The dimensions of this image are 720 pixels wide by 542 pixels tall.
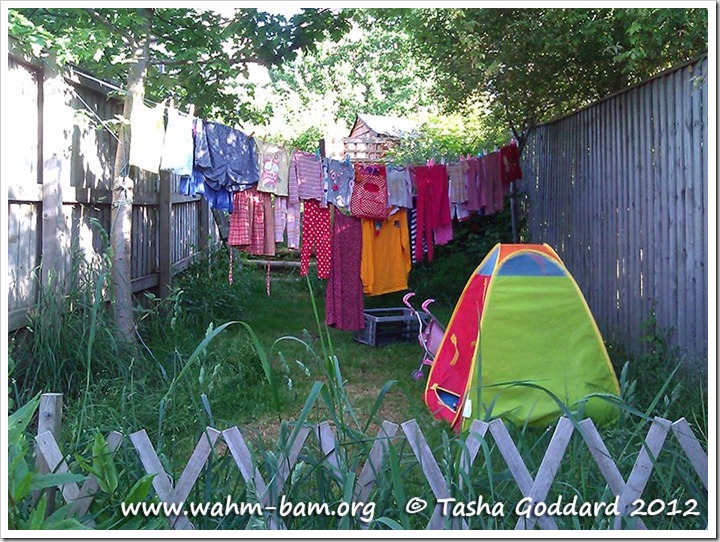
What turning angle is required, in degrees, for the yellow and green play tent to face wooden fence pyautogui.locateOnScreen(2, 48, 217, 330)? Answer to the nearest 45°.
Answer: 0° — it already faces it

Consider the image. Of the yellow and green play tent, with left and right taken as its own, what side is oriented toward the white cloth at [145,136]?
front

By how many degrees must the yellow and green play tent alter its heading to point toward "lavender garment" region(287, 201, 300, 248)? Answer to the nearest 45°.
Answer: approximately 45° to its right

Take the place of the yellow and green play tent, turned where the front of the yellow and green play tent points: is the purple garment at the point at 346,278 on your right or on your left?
on your right

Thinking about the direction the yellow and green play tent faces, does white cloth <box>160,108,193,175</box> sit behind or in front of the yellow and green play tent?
in front

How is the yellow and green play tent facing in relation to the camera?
to the viewer's left

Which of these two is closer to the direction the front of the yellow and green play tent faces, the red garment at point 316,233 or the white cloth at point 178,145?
the white cloth

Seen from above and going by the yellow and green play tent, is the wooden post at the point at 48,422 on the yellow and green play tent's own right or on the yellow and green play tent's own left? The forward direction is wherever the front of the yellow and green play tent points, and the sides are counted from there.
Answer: on the yellow and green play tent's own left

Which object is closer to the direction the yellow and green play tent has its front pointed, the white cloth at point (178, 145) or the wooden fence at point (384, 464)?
the white cloth

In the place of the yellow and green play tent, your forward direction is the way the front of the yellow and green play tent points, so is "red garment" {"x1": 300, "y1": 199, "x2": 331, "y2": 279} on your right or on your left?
on your right

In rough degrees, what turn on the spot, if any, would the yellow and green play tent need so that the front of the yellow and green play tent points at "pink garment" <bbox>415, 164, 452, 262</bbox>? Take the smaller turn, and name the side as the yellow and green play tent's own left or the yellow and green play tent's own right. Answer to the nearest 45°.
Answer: approximately 90° to the yellow and green play tent's own right

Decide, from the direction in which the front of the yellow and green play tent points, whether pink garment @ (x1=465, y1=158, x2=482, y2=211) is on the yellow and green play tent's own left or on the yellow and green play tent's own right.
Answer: on the yellow and green play tent's own right
